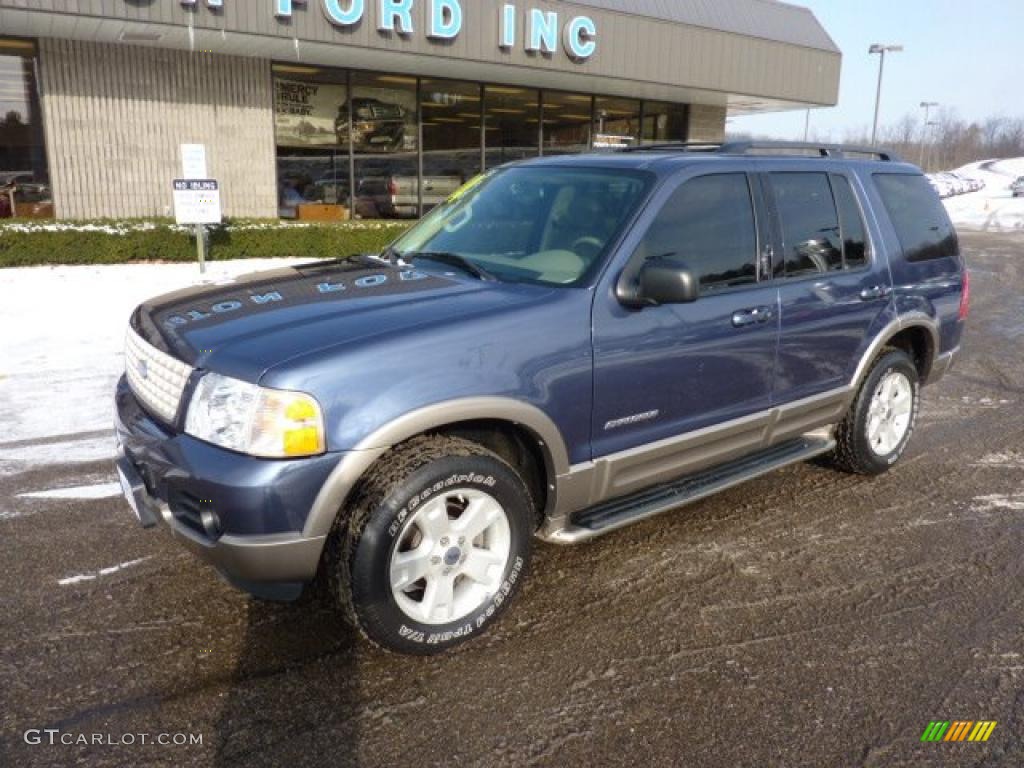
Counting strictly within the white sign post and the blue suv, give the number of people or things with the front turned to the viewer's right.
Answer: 0

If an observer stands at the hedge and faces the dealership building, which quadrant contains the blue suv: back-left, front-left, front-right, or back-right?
back-right

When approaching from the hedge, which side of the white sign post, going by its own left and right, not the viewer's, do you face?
back

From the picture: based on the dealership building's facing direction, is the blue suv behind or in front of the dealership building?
in front

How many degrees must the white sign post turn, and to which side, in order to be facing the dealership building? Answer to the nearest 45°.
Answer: approximately 135° to its left

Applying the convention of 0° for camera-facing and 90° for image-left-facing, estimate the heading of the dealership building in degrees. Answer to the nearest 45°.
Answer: approximately 315°

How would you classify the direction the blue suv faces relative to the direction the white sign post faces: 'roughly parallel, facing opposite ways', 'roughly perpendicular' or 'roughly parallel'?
roughly perpendicular

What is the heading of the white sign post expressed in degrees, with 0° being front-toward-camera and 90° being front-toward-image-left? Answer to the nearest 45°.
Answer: approximately 0°

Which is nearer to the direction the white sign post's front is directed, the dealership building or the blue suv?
the blue suv

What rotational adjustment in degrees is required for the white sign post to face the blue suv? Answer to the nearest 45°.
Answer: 0° — it already faces it

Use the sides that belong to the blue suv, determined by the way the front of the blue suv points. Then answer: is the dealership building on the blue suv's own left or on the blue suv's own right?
on the blue suv's own right

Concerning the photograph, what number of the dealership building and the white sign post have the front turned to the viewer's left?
0
